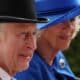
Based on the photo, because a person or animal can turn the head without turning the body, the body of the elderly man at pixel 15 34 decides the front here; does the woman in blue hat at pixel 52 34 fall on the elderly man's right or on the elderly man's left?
on the elderly man's left

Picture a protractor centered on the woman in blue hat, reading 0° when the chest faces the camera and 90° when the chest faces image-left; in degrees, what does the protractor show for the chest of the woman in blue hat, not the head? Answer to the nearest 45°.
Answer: approximately 315°

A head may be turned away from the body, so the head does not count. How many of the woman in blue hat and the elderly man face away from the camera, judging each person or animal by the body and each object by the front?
0

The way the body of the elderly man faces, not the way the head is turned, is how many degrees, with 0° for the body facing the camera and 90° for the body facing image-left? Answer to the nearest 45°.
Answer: approximately 315°

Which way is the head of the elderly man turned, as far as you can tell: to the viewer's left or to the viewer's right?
to the viewer's right

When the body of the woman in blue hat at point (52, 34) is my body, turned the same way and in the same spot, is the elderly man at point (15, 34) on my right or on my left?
on my right
